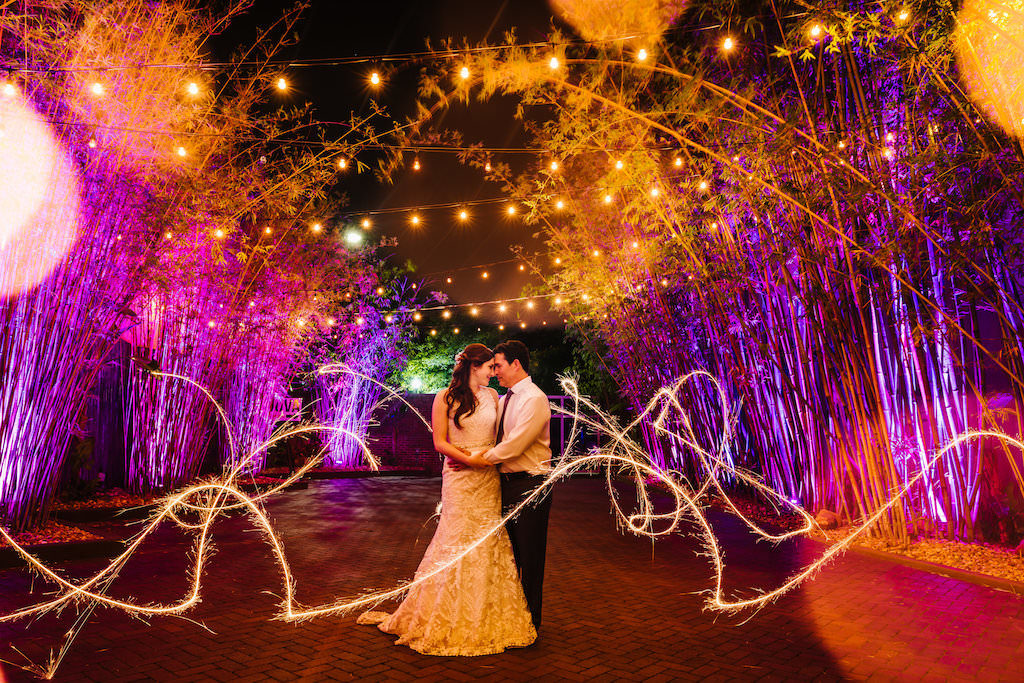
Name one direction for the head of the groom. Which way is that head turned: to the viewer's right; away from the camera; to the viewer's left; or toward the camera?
to the viewer's left

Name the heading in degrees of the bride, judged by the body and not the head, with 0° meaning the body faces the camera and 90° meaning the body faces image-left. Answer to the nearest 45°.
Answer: approximately 315°
